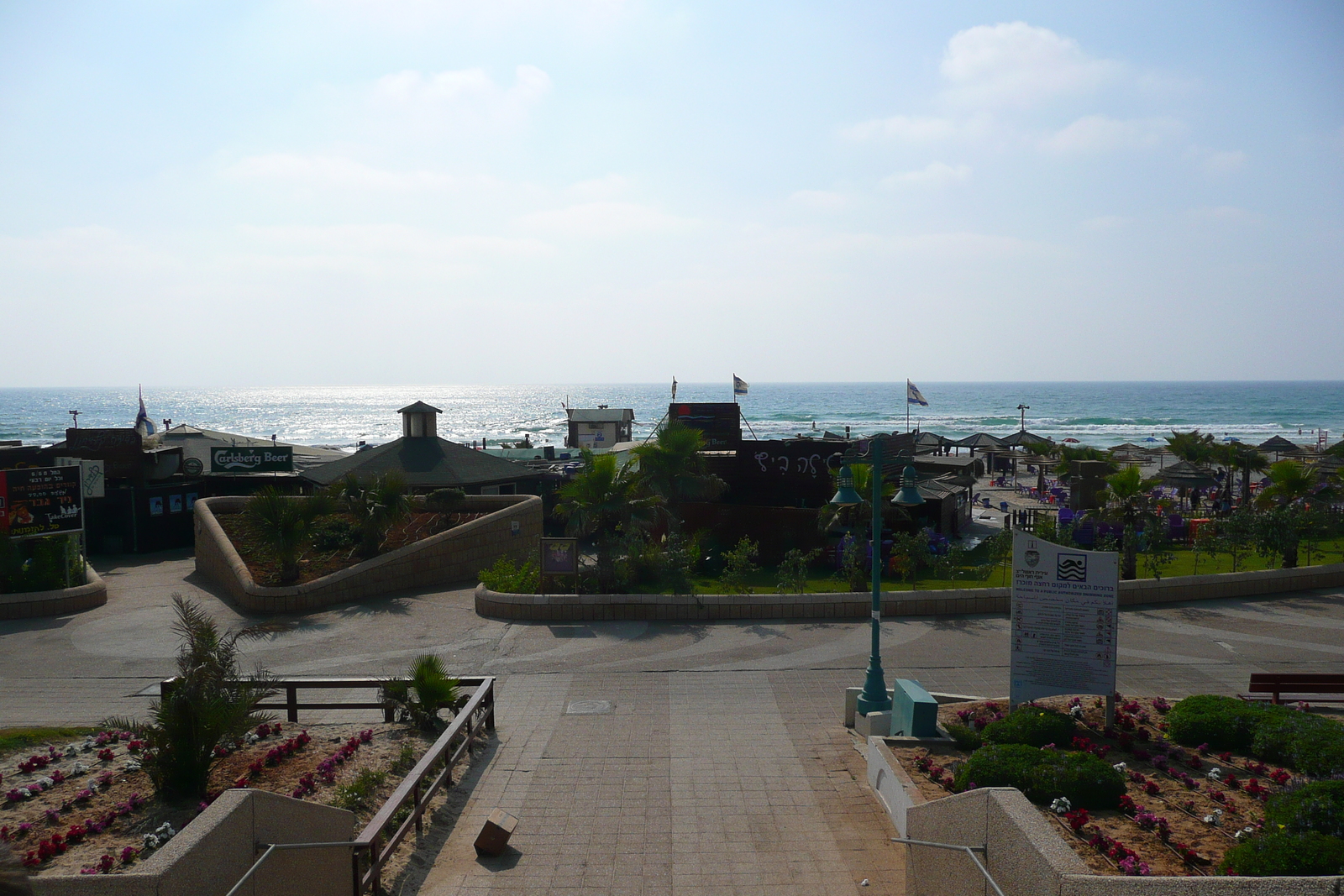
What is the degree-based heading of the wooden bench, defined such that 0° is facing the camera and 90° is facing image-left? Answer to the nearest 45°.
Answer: approximately 180°

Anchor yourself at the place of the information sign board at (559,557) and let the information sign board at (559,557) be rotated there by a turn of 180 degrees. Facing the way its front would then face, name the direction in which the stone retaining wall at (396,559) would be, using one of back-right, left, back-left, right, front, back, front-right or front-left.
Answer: front-left

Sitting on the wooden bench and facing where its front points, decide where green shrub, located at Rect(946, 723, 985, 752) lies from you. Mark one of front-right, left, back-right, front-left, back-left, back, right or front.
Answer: back-left

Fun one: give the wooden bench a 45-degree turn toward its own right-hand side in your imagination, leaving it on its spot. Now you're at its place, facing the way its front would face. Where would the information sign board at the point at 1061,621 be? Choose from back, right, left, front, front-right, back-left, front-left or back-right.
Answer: back

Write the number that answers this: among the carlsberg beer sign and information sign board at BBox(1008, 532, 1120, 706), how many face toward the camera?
2

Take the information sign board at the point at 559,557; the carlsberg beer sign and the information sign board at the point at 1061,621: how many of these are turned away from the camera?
0

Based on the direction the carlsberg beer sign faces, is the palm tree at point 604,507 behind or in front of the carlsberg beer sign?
in front

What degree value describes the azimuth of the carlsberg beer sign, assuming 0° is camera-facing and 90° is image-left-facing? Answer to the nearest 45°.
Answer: approximately 0°

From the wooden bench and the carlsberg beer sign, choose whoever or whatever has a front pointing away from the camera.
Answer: the wooden bench

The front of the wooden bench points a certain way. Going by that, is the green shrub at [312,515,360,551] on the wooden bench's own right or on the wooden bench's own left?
on the wooden bench's own left

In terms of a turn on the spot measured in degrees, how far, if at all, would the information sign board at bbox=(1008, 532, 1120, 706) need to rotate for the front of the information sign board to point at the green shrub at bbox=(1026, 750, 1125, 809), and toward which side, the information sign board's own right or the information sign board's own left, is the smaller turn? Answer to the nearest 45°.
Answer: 0° — it already faces it

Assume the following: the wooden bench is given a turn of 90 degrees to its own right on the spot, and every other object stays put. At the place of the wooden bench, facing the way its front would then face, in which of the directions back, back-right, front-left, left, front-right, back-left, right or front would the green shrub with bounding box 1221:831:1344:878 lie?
right

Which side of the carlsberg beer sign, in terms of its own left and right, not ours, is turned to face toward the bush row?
front

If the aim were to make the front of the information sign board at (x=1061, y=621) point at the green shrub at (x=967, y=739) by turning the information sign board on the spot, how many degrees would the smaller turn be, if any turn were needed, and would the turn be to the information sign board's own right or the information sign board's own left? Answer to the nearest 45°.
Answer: approximately 45° to the information sign board's own right

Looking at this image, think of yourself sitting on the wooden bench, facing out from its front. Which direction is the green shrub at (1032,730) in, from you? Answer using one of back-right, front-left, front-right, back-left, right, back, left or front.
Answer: back-left

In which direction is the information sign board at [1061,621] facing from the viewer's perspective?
toward the camera
